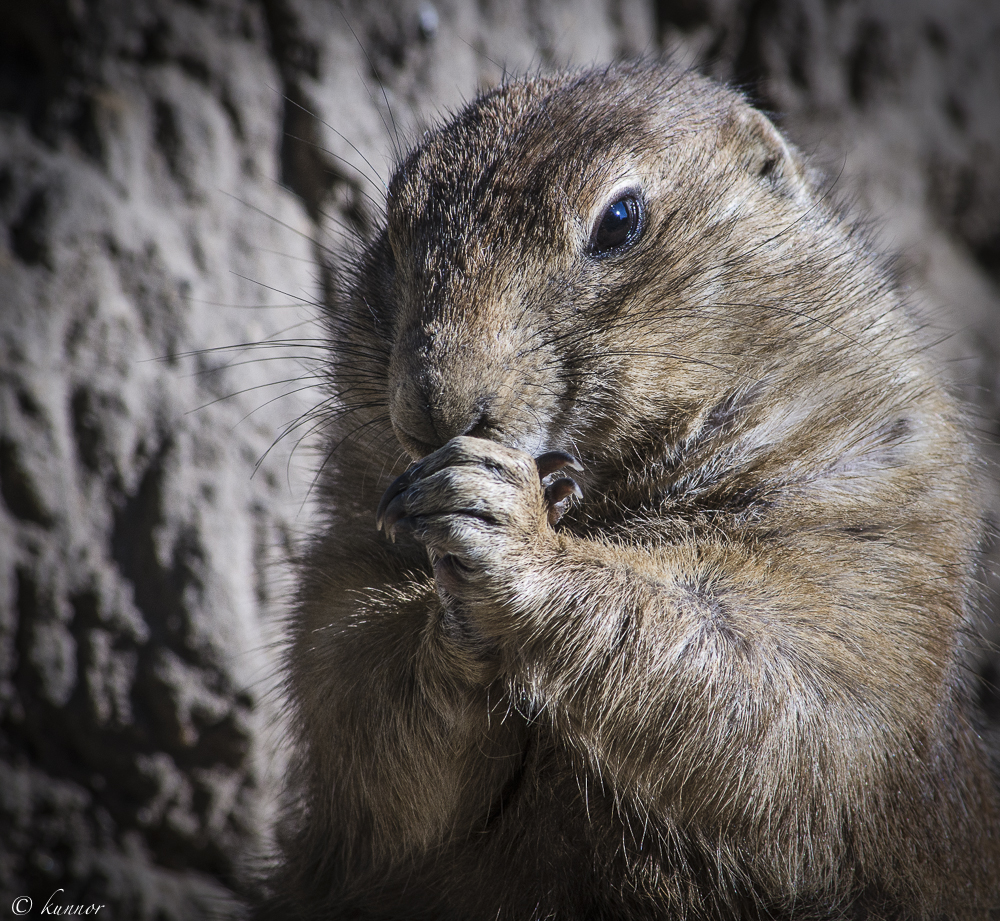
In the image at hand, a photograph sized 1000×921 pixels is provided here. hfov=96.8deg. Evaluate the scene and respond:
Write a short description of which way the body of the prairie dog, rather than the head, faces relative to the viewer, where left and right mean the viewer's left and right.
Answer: facing the viewer and to the left of the viewer
